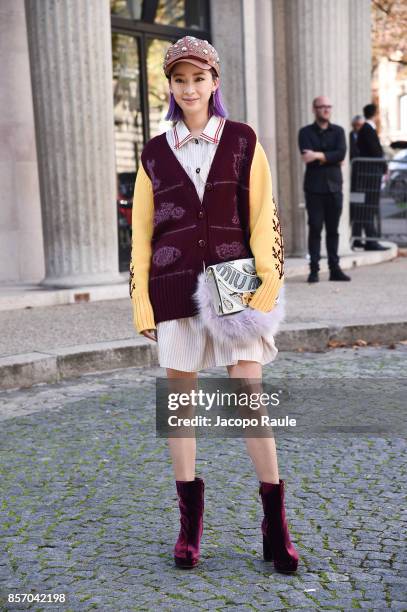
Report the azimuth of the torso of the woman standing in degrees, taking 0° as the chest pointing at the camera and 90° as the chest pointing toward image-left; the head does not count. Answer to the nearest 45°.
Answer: approximately 0°

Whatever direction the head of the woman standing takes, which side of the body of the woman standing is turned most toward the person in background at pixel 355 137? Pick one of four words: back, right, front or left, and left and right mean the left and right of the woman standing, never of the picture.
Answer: back

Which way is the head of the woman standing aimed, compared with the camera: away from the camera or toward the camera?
toward the camera

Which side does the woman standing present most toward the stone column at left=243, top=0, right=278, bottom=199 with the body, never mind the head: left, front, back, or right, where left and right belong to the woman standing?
back

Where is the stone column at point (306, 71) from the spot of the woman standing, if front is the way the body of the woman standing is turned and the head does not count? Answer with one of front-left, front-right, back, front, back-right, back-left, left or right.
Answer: back
